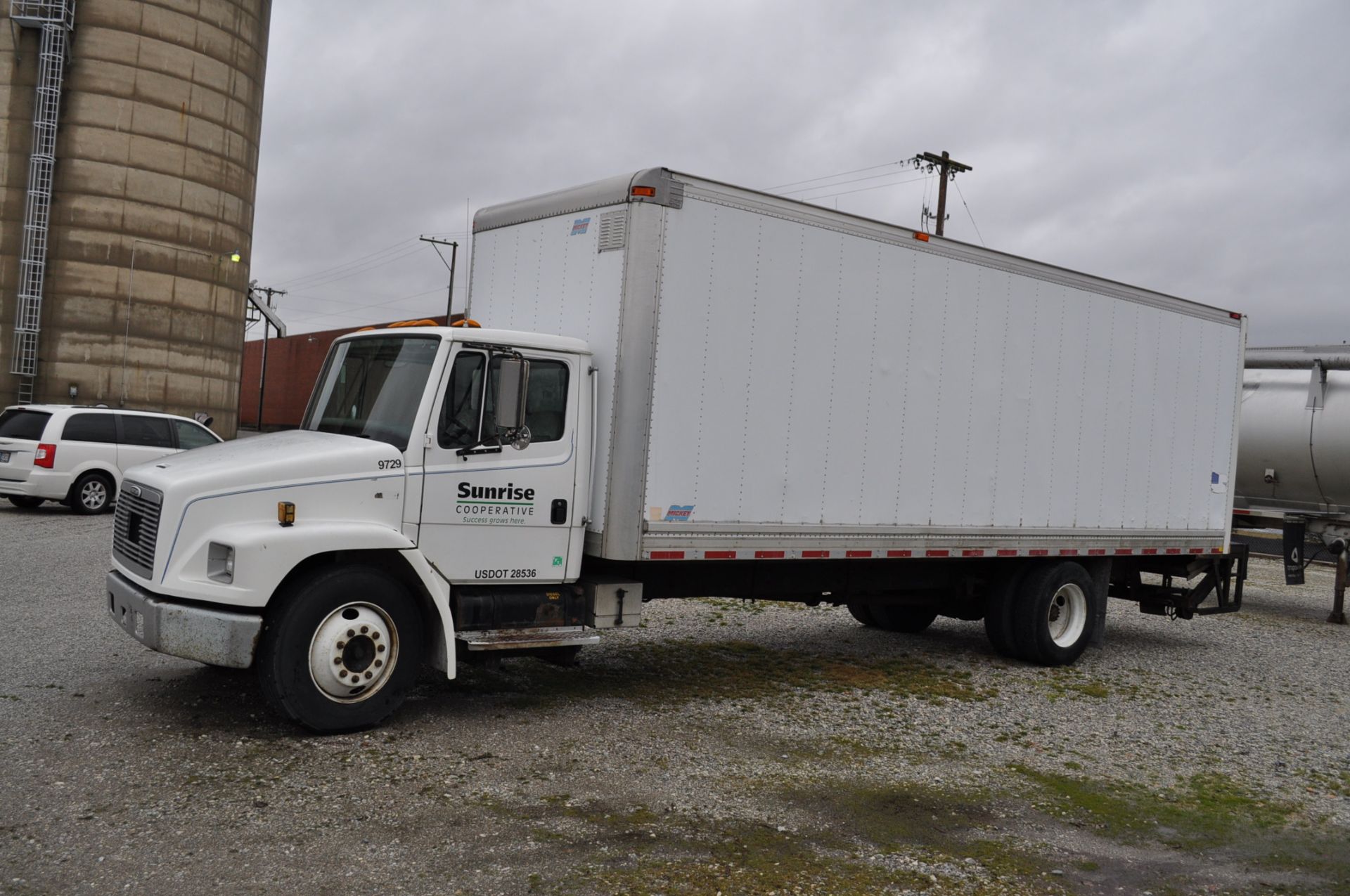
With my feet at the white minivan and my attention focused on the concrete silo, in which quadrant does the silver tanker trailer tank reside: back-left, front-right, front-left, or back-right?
back-right

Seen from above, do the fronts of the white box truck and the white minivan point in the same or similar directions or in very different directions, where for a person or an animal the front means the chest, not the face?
very different directions

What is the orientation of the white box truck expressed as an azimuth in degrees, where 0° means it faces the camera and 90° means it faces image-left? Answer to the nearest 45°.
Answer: approximately 45°

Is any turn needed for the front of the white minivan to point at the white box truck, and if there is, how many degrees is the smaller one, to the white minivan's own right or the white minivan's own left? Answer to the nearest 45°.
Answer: approximately 135° to the white minivan's own right

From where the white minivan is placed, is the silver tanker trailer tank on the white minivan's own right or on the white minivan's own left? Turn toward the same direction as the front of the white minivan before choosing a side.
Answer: on the white minivan's own right

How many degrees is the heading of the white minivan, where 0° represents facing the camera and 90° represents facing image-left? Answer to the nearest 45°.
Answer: approximately 225°

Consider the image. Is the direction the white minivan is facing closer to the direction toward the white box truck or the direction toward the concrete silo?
the concrete silo

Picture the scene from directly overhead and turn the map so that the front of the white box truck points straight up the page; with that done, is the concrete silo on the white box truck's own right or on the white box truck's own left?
on the white box truck's own right

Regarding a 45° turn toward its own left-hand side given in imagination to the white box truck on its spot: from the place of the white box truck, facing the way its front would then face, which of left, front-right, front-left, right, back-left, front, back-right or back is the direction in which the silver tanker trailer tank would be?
back-left

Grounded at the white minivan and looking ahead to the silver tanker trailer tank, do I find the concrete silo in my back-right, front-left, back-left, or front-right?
back-left
